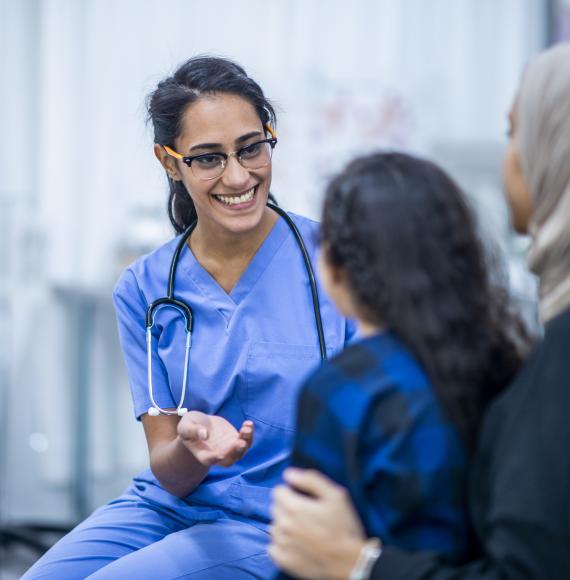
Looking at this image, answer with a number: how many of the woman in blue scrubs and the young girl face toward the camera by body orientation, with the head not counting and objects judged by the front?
1

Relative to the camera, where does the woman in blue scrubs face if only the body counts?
toward the camera

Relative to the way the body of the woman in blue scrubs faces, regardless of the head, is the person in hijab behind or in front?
in front

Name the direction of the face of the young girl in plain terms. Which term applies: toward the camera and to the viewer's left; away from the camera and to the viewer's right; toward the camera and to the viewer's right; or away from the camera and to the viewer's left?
away from the camera and to the viewer's left

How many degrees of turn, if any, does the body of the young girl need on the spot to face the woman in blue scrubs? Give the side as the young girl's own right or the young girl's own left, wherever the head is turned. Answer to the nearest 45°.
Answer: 0° — they already face them

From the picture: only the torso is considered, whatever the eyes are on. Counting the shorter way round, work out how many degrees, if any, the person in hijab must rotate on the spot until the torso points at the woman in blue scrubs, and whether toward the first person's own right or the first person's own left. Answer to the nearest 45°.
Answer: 0° — they already face them

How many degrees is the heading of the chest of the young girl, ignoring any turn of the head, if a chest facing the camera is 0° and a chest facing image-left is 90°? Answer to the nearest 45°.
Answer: approximately 135°

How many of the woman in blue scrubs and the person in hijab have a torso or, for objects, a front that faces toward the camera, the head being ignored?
1

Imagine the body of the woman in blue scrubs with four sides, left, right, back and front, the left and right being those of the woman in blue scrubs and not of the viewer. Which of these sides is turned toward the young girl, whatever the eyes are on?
front

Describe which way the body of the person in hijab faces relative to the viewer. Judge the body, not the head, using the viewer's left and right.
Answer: facing away from the viewer and to the left of the viewer
